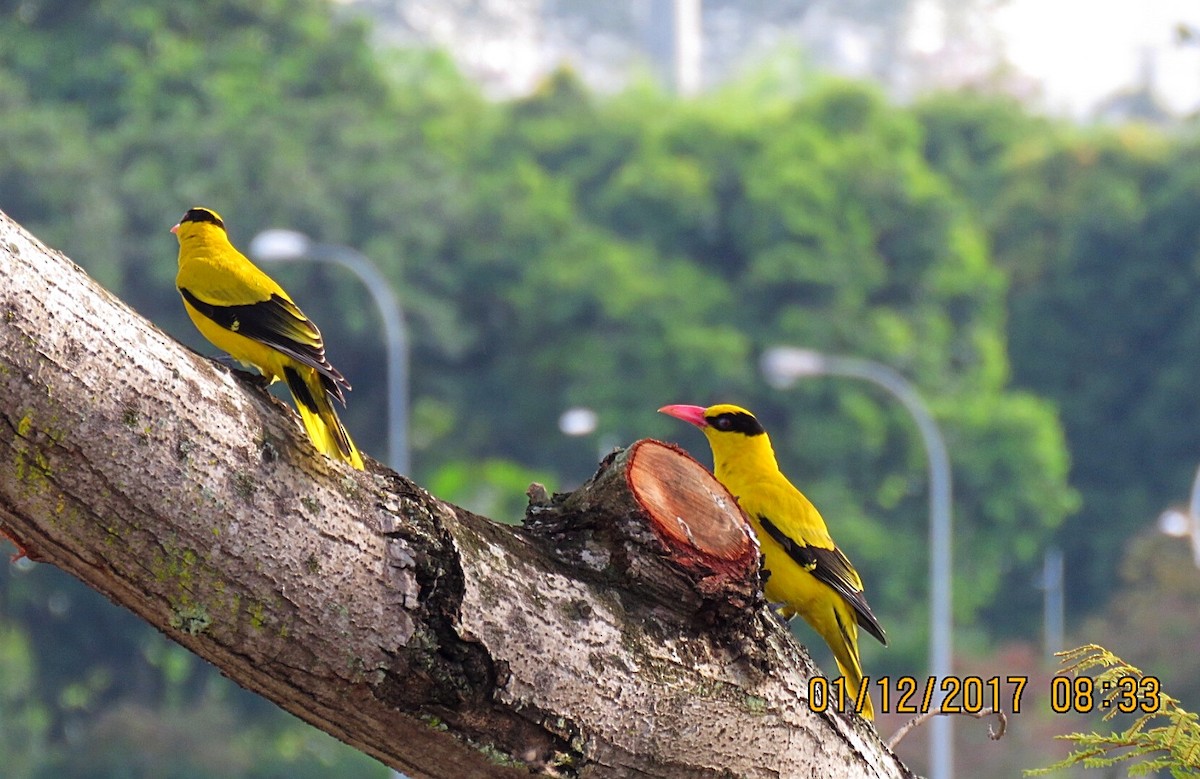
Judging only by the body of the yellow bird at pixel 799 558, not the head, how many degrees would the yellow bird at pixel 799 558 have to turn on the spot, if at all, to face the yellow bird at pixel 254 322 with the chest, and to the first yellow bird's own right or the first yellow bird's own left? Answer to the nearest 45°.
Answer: approximately 45° to the first yellow bird's own left
